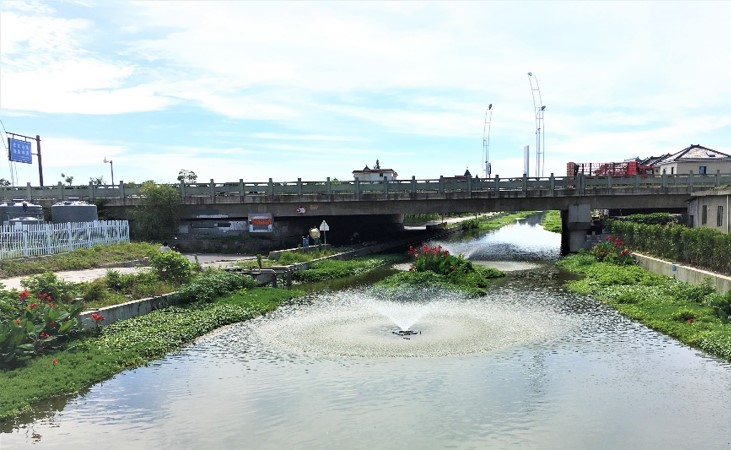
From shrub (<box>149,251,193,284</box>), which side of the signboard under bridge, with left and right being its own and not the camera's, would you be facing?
front

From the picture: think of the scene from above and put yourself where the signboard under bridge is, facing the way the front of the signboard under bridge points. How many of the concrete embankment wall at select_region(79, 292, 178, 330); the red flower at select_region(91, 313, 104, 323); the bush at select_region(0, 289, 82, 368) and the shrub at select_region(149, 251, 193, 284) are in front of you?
4

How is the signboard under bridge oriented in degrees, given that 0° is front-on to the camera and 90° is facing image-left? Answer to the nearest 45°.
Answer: approximately 0°

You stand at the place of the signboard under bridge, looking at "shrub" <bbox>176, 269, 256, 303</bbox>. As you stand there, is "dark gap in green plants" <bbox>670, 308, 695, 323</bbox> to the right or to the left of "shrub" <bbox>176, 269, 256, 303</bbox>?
left

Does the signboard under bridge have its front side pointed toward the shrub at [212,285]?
yes

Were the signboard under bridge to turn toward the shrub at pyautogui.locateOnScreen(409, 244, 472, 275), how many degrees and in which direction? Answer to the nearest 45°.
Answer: approximately 45° to its left

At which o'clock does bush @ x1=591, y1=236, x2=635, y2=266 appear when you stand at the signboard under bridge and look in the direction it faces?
The bush is roughly at 10 o'clock from the signboard under bridge.

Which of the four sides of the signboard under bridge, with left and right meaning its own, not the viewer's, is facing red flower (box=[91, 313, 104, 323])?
front

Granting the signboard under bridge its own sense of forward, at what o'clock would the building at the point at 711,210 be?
The building is roughly at 10 o'clock from the signboard under bridge.

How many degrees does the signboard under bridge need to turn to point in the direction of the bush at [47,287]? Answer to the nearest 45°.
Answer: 0° — it already faces it

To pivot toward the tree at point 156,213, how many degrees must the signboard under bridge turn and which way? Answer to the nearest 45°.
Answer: approximately 90° to its right

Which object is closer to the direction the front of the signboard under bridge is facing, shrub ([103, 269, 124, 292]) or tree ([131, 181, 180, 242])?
the shrub

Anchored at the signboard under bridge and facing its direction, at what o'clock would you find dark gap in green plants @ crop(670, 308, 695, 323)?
The dark gap in green plants is roughly at 11 o'clock from the signboard under bridge.

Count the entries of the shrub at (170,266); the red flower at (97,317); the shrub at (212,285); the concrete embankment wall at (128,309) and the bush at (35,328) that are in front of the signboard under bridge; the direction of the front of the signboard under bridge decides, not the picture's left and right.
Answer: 5

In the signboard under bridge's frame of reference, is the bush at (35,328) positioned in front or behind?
in front
